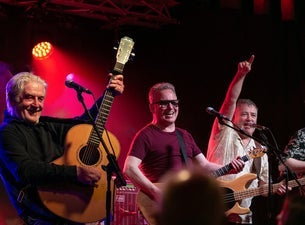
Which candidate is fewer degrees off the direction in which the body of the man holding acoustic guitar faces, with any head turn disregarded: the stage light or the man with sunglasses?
the man with sunglasses

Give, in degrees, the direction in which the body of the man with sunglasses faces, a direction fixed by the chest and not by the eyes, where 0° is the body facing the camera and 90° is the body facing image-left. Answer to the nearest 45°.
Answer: approximately 315°

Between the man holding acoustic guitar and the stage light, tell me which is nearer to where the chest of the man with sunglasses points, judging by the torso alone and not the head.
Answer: the man holding acoustic guitar

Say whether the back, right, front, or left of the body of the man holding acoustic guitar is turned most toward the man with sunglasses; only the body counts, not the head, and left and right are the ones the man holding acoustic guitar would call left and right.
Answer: left

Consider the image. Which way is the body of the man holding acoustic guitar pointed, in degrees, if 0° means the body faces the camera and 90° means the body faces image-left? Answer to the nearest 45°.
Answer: approximately 315°

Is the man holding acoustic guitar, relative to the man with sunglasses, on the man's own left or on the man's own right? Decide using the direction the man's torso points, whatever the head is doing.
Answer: on the man's own right

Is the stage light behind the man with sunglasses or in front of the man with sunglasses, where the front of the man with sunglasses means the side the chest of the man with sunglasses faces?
behind

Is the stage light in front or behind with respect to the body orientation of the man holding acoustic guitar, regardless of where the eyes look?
behind
